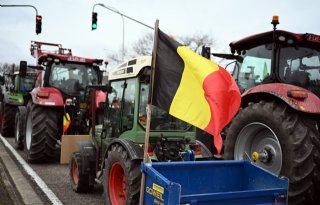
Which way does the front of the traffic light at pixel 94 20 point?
toward the camera

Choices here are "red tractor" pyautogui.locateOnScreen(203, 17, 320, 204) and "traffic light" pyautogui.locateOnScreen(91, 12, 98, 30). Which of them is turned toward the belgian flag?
the traffic light

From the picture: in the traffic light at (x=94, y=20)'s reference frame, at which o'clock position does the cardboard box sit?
The cardboard box is roughly at 12 o'clock from the traffic light.

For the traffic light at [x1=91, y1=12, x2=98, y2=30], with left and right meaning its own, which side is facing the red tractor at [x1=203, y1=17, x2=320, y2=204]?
front

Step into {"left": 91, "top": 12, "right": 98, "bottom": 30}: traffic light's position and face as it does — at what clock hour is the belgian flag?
The belgian flag is roughly at 12 o'clock from the traffic light.

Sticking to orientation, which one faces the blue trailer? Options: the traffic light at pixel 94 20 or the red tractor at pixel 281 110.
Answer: the traffic light

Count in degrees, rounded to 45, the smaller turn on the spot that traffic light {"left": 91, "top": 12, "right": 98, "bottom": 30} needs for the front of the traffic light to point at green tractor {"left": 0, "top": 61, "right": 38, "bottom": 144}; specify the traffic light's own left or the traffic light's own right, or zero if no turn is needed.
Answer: approximately 45° to the traffic light's own right
